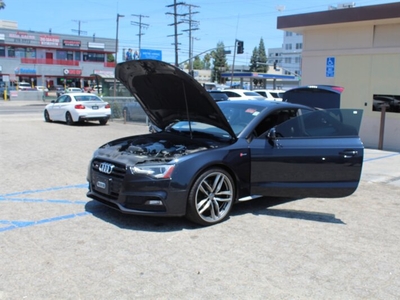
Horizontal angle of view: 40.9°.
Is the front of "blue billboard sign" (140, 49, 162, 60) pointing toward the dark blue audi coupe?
yes

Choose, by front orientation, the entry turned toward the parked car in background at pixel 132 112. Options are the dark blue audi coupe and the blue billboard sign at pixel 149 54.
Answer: the blue billboard sign

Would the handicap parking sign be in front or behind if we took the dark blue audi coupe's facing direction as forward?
behind

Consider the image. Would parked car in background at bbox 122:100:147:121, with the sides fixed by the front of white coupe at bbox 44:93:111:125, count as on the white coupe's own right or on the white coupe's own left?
on the white coupe's own right

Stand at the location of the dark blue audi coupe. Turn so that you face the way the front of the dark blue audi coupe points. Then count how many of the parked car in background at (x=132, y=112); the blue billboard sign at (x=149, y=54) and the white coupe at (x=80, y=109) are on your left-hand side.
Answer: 0

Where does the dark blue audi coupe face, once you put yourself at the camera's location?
facing the viewer and to the left of the viewer

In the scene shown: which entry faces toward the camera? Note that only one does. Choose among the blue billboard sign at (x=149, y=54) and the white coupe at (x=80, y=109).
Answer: the blue billboard sign

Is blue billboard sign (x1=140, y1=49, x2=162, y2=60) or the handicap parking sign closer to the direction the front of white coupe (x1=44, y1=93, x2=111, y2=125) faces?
the blue billboard sign

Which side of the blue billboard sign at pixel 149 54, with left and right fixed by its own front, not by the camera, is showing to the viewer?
front

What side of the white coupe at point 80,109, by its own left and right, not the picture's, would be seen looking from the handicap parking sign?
back

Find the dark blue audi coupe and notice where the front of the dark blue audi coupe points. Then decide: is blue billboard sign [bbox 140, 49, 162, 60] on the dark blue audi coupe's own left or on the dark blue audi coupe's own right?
on the dark blue audi coupe's own right

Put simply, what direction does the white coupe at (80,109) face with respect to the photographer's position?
facing away from the viewer and to the left of the viewer
